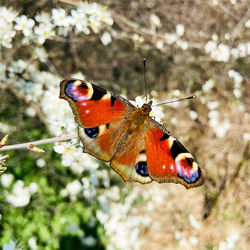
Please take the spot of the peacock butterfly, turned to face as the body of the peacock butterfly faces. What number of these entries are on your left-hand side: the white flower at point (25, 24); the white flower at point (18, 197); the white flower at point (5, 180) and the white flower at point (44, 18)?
4

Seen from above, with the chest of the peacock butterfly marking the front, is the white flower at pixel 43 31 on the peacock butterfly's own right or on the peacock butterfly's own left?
on the peacock butterfly's own left

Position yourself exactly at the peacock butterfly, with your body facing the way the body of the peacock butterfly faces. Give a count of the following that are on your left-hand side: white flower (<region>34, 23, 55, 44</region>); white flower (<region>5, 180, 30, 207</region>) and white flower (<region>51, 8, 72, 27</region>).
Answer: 3

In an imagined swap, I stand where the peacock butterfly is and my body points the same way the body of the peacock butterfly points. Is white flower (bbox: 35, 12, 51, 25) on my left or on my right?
on my left

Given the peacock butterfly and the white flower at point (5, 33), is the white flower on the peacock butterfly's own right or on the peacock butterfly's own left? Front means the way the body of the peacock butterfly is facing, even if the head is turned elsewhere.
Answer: on the peacock butterfly's own left

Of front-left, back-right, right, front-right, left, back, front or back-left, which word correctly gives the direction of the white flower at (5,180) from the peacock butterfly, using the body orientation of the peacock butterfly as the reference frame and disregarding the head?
left

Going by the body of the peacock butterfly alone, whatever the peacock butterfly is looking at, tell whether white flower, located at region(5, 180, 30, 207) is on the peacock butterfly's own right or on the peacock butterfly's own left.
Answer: on the peacock butterfly's own left

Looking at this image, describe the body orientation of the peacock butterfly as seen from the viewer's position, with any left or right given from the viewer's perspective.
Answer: facing away from the viewer and to the right of the viewer

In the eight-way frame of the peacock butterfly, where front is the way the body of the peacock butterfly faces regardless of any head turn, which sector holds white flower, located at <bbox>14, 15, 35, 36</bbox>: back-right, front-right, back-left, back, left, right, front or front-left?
left
